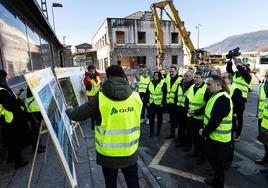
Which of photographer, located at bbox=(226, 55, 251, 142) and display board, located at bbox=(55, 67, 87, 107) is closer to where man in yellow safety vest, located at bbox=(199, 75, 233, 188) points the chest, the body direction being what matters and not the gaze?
the display board

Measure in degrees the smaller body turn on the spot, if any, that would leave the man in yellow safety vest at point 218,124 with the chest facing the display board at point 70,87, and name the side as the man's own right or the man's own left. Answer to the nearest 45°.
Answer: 0° — they already face it

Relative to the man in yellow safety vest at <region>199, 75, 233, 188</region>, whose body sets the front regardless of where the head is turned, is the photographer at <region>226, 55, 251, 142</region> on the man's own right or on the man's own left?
on the man's own right

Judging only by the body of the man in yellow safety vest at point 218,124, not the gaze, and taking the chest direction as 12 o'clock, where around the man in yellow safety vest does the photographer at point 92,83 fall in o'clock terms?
The photographer is roughly at 1 o'clock from the man in yellow safety vest.

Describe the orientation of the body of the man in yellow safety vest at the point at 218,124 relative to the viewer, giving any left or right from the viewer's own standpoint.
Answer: facing to the left of the viewer
